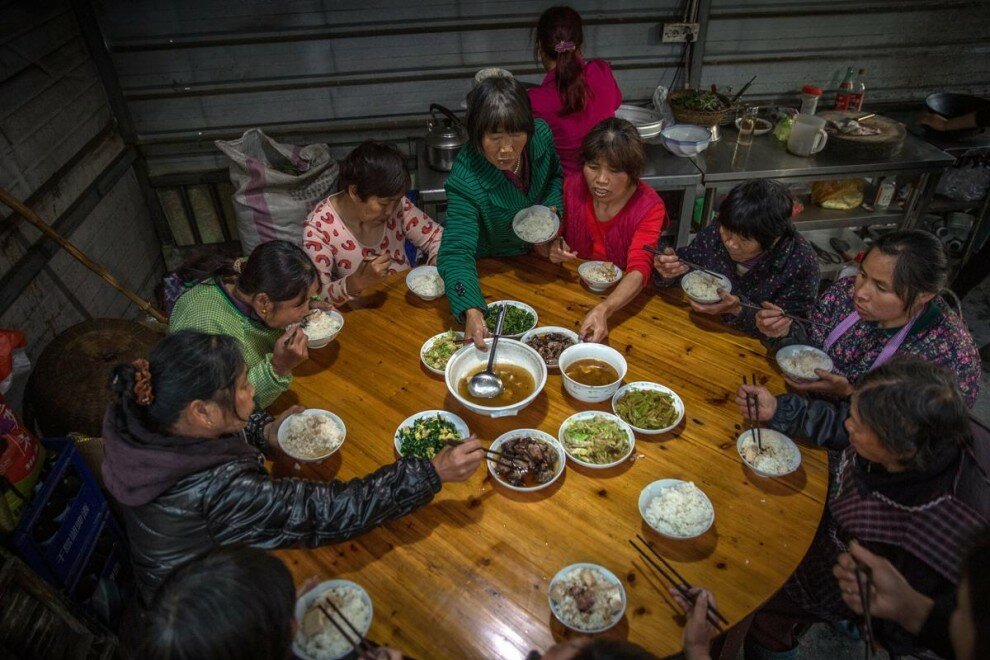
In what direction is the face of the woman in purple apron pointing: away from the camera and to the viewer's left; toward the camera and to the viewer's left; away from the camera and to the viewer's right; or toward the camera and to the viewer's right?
toward the camera and to the viewer's left

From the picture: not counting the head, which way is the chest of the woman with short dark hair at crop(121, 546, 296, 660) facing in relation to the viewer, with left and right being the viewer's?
facing away from the viewer and to the right of the viewer

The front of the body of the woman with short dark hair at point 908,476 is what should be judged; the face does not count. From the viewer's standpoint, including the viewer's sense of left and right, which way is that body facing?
facing to the left of the viewer

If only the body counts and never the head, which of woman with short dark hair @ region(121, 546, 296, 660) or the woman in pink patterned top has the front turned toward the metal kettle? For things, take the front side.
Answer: the woman with short dark hair

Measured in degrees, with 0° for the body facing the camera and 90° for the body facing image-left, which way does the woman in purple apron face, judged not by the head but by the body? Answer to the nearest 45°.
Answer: approximately 45°

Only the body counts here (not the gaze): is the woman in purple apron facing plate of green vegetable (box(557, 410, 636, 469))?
yes

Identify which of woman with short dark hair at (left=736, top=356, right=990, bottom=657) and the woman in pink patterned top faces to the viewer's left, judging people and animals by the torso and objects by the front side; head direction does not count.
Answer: the woman with short dark hair

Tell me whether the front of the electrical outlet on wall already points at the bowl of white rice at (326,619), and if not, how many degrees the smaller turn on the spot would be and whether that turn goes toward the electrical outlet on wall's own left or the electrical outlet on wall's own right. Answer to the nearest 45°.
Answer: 0° — it already faces it

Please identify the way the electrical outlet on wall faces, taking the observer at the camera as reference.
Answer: facing the viewer

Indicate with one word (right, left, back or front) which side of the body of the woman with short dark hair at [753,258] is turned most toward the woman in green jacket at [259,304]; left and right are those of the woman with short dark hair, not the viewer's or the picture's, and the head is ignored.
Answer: front

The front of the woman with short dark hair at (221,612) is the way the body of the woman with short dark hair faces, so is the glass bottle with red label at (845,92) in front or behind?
in front

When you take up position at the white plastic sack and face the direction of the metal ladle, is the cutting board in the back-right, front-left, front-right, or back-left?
front-left

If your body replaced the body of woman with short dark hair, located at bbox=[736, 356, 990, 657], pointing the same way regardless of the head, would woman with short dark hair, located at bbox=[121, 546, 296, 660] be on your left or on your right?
on your left

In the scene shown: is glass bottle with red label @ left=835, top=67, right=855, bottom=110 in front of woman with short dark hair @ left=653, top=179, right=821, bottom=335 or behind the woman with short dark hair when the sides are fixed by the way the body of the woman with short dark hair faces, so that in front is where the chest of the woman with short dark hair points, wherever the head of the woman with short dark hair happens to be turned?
behind

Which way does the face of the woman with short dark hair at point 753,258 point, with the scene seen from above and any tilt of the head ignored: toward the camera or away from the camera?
toward the camera

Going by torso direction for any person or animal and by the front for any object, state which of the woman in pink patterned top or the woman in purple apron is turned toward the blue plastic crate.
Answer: the woman in purple apron
